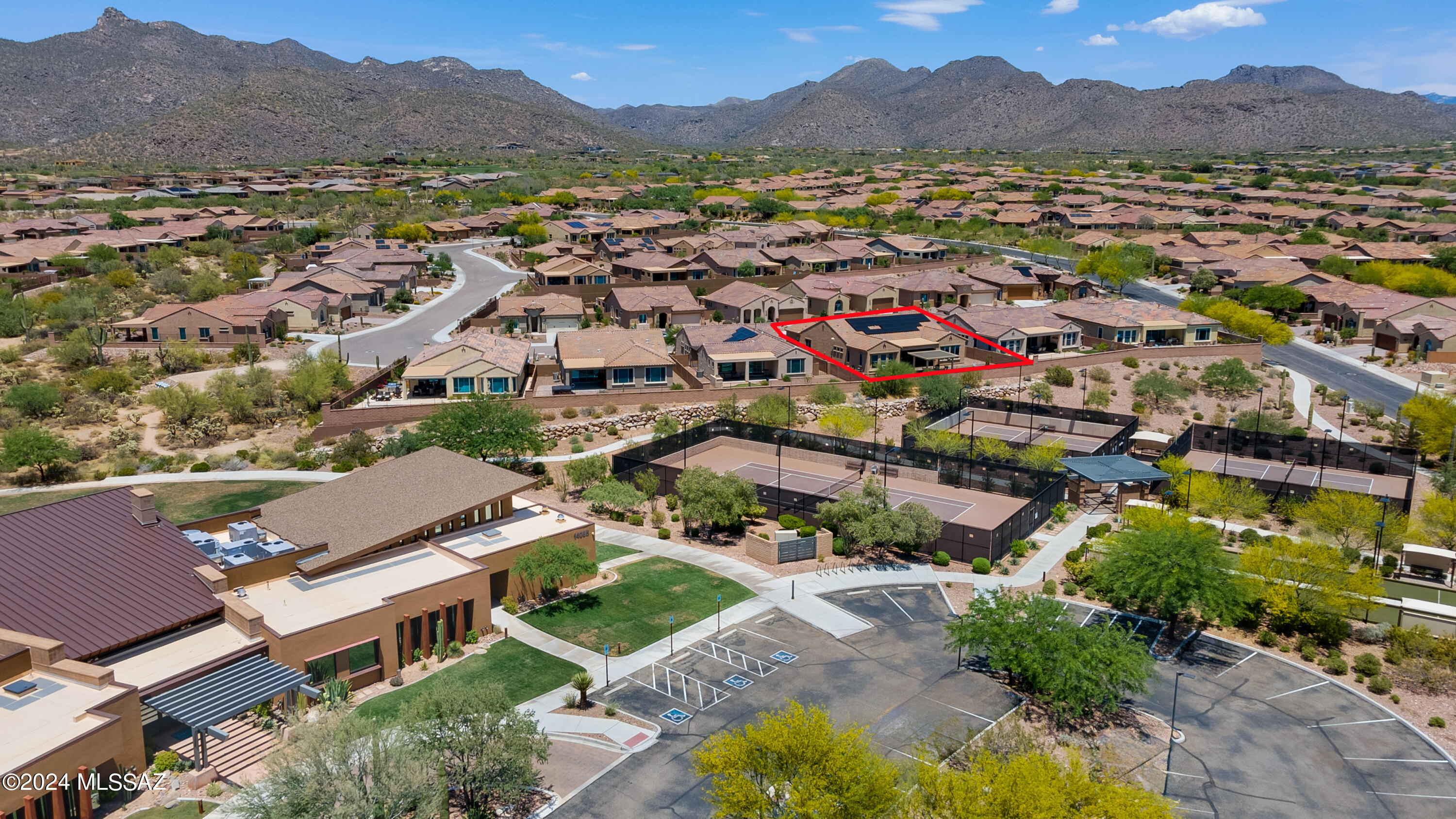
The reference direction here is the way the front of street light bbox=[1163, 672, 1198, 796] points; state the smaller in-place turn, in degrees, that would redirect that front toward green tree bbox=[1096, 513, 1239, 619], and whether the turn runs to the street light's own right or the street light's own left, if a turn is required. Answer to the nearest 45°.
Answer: approximately 90° to the street light's own left

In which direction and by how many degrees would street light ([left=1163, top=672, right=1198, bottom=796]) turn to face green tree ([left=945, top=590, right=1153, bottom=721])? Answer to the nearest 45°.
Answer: approximately 180°

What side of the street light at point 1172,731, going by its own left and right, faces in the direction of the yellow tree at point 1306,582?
left

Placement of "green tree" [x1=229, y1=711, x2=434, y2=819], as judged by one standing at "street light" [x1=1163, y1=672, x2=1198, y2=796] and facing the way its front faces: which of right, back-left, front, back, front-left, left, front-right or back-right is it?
back-right

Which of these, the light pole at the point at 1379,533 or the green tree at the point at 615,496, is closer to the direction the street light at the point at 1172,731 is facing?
the light pole

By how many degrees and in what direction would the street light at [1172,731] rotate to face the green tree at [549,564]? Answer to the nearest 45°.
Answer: approximately 180°

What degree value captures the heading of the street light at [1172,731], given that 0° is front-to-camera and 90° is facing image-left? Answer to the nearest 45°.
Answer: approximately 270°

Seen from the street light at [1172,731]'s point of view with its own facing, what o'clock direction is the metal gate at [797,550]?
The metal gate is roughly at 7 o'clock from the street light.

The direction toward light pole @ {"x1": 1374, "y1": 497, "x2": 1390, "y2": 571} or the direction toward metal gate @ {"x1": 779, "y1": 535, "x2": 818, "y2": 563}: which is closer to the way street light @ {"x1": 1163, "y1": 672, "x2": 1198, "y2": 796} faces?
the light pole

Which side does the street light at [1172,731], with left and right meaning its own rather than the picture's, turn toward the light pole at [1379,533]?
left

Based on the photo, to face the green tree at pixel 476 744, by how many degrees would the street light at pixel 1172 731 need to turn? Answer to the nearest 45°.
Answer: approximately 135° to its right

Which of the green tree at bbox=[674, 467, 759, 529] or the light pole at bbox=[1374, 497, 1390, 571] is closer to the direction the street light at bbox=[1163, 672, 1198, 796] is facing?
the light pole
